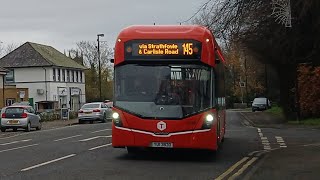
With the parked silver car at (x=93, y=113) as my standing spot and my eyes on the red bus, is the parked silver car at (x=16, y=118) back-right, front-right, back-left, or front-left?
front-right

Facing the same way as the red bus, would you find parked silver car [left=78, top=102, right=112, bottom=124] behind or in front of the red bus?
behind

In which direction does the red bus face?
toward the camera
